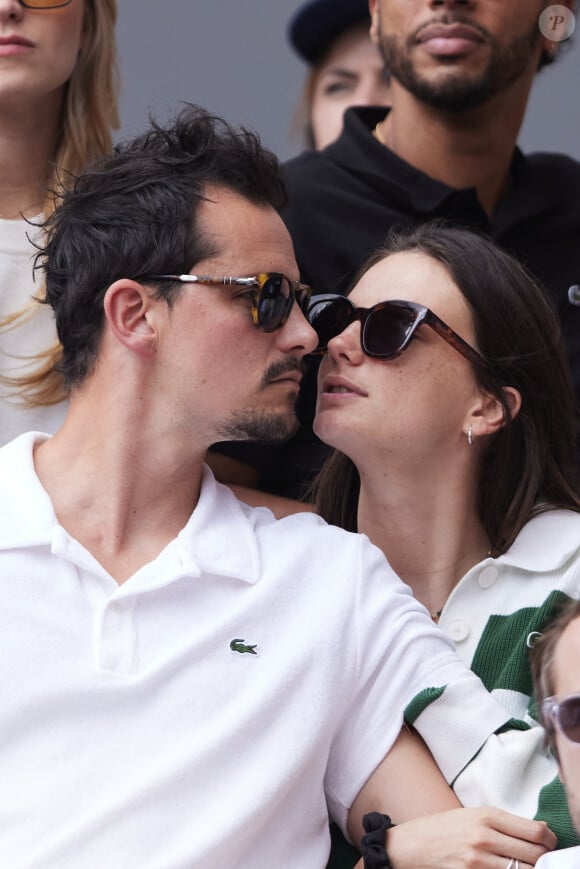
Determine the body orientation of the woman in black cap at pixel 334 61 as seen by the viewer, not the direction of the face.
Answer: toward the camera

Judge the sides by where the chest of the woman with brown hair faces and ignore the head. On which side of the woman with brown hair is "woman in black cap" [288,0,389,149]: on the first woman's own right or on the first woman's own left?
on the first woman's own right

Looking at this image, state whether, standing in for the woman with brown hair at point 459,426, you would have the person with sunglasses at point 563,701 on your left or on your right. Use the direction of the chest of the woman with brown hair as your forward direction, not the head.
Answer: on your left

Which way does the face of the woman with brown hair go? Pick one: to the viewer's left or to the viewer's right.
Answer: to the viewer's left

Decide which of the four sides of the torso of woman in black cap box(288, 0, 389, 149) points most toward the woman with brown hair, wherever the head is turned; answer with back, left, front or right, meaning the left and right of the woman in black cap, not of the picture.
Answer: front

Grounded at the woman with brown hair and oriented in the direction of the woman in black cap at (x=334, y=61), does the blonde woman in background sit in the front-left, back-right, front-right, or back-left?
front-left

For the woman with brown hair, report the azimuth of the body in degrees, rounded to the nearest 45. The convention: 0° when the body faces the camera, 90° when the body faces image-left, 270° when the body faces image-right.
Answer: approximately 45°

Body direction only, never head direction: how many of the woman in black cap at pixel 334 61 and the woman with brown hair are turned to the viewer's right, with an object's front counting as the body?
0

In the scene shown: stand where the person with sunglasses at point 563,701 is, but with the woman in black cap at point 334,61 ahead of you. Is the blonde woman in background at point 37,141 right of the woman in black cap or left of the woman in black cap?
left

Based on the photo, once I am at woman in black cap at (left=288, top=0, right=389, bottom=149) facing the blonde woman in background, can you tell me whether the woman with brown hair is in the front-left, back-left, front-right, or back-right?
front-left

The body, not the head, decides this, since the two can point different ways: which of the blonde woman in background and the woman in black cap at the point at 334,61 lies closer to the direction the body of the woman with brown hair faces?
the blonde woman in background

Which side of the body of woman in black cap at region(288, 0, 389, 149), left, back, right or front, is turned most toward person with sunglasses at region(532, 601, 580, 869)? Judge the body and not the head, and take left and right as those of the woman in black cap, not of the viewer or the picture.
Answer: front
